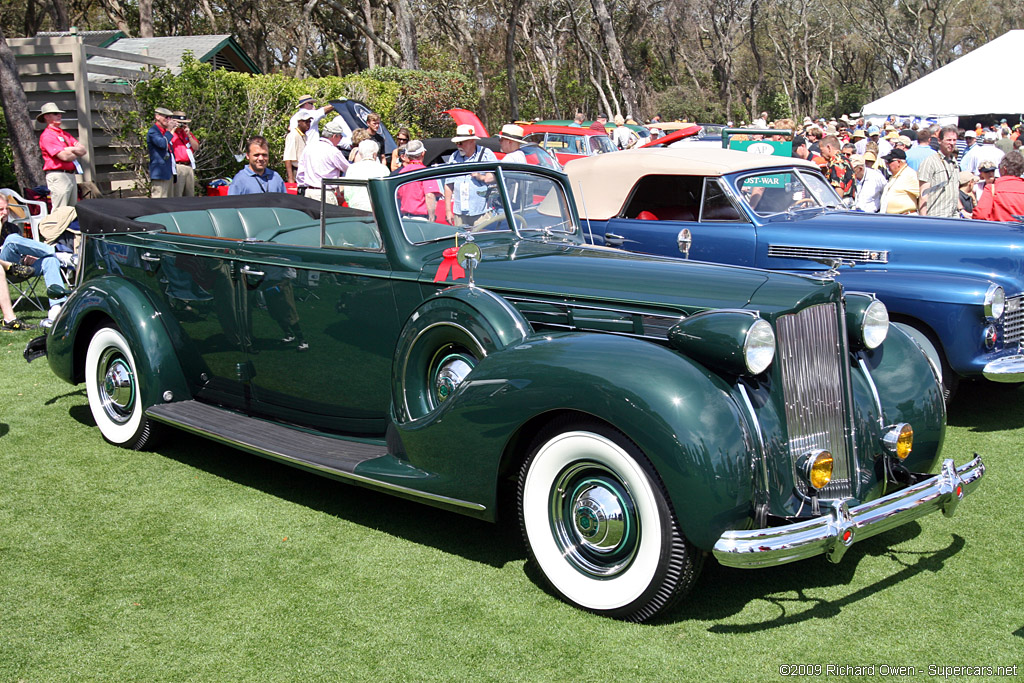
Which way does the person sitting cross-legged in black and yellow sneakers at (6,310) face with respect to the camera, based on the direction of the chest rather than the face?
to the viewer's right

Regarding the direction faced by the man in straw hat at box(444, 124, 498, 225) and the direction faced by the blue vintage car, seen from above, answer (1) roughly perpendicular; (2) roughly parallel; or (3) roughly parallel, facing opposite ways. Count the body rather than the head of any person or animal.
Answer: roughly perpendicular

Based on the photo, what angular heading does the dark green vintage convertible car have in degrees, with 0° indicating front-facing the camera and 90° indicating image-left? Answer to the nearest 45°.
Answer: approximately 315°

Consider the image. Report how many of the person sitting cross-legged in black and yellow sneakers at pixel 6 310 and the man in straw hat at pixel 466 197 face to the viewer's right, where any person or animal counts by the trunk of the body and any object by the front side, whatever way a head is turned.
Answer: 1

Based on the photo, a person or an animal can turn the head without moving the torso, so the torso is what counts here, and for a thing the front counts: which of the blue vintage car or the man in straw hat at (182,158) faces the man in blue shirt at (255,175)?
the man in straw hat

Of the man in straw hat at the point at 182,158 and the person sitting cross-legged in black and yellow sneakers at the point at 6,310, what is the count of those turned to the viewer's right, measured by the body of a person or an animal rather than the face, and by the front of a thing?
1

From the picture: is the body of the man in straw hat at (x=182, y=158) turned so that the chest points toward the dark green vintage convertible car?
yes
